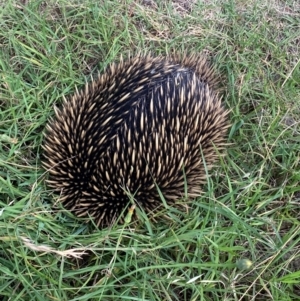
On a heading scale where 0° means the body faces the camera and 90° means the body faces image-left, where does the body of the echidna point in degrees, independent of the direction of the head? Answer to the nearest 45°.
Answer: approximately 225°
